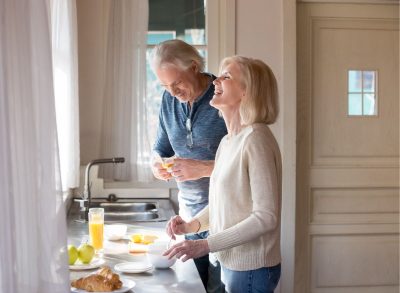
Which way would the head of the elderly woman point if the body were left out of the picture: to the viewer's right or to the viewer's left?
to the viewer's left

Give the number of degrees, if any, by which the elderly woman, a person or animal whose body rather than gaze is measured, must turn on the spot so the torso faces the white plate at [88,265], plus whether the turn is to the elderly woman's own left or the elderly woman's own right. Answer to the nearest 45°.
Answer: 0° — they already face it

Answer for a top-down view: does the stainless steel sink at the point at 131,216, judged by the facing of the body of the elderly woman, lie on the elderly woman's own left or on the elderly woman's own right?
on the elderly woman's own right

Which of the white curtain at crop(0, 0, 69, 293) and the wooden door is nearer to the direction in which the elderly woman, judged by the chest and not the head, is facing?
the white curtain

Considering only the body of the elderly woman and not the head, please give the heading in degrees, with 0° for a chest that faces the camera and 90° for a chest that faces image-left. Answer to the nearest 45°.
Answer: approximately 90°

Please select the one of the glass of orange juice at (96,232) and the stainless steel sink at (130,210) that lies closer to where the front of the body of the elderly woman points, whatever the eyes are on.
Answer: the glass of orange juice

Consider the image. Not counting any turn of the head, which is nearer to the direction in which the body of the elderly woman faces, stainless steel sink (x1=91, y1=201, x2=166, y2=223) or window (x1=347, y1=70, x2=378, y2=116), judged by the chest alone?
the stainless steel sink
